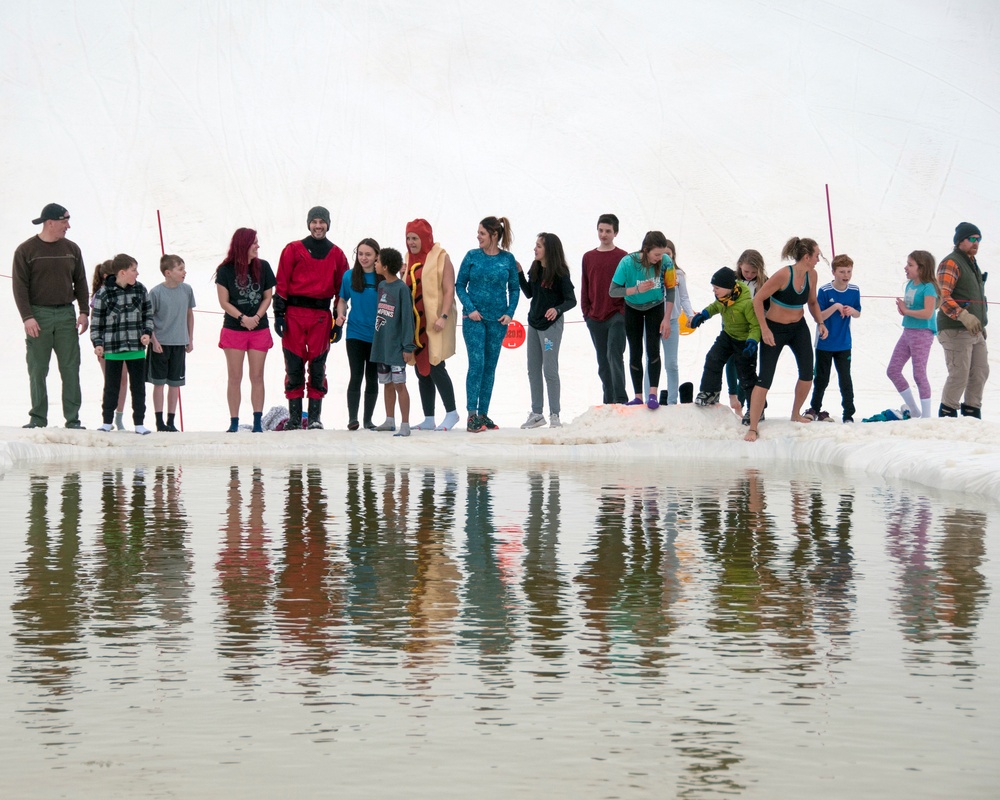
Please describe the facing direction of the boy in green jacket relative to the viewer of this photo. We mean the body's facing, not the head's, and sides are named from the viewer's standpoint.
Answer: facing the viewer and to the left of the viewer

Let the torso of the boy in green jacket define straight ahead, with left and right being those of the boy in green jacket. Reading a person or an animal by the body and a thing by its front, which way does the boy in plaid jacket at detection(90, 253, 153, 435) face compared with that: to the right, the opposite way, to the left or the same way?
to the left

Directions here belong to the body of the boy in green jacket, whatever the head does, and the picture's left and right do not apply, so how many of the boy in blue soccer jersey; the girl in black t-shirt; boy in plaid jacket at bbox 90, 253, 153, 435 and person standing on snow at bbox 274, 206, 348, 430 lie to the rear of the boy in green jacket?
1

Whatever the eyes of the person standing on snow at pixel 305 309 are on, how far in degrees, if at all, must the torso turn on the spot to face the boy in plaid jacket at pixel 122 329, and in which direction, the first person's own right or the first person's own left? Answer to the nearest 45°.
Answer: approximately 90° to the first person's own right

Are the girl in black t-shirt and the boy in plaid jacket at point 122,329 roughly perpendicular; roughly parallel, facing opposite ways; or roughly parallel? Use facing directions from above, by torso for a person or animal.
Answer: roughly parallel

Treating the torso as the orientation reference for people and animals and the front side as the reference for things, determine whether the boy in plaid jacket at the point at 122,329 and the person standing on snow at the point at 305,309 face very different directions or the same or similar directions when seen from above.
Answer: same or similar directions

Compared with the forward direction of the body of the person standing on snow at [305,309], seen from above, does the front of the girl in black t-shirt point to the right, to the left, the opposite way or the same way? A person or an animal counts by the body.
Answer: the same way

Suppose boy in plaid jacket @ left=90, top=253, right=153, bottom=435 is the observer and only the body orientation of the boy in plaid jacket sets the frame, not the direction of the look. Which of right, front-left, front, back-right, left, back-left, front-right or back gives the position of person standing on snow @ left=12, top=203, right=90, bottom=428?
right

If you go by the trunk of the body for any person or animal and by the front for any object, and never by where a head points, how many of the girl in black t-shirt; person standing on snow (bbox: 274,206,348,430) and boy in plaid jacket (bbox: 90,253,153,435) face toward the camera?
3

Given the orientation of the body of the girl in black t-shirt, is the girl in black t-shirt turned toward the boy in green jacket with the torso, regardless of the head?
no

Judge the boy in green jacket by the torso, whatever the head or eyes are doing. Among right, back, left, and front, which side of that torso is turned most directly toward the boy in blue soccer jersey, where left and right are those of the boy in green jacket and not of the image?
back

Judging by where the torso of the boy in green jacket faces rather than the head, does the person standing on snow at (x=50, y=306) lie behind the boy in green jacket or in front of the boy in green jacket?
in front

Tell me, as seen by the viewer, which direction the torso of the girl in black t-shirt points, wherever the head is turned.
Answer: toward the camera

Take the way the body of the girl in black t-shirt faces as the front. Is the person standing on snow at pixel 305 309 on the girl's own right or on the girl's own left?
on the girl's own left

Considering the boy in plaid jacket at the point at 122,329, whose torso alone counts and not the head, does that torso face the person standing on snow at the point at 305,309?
no

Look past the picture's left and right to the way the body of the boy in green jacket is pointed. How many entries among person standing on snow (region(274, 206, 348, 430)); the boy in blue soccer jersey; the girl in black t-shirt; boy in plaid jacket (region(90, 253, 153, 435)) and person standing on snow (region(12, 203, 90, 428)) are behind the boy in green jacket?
1

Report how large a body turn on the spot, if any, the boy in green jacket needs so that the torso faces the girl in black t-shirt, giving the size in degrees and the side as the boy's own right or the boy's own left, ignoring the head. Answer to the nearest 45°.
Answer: approximately 45° to the boy's own right
